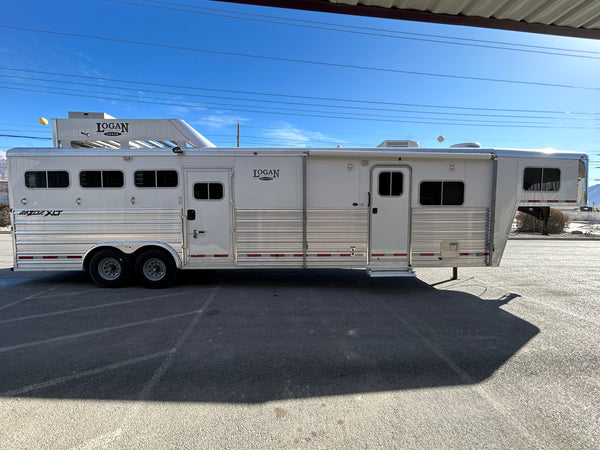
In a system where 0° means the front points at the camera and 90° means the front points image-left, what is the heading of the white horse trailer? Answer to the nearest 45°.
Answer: approximately 270°
